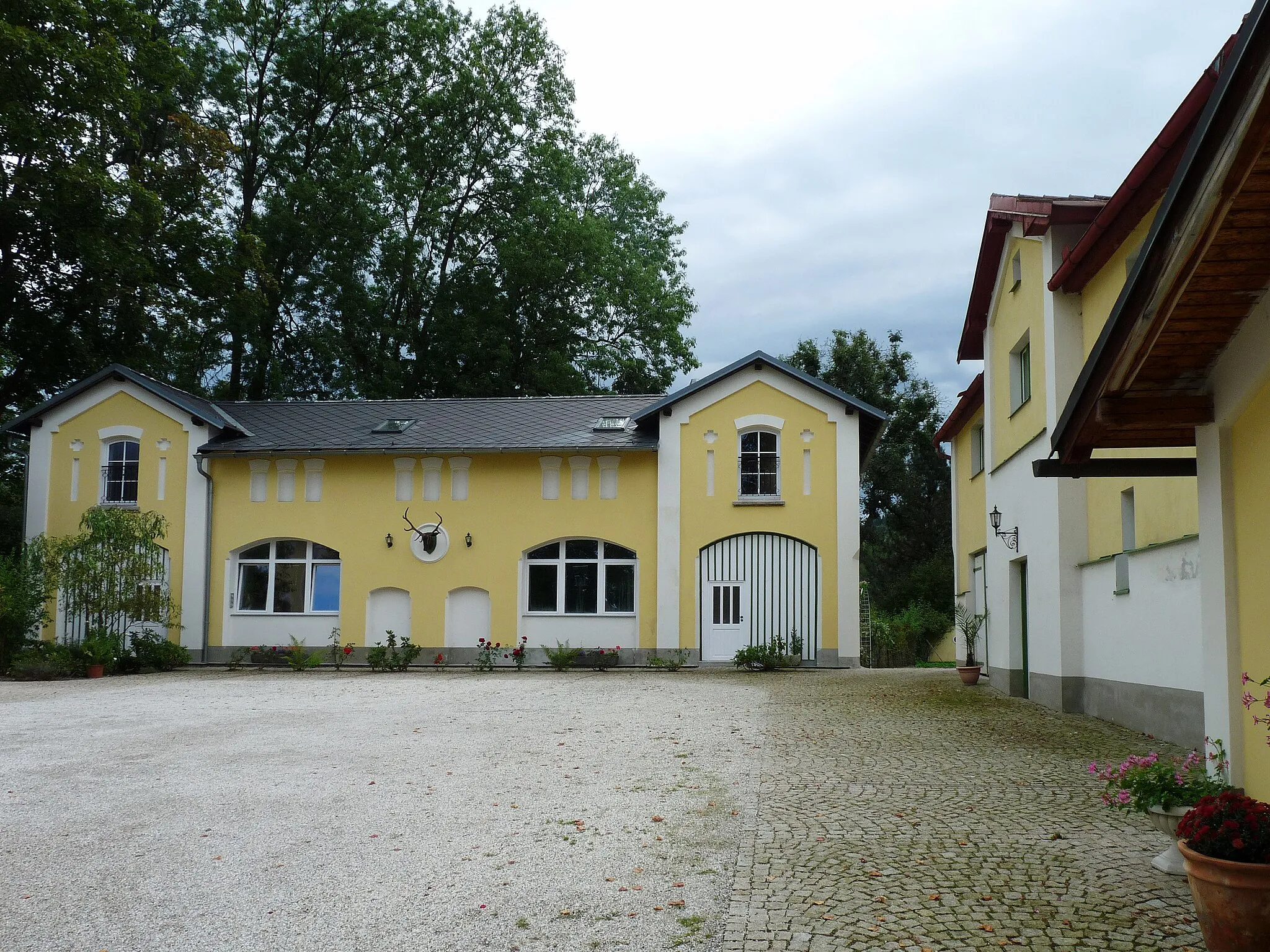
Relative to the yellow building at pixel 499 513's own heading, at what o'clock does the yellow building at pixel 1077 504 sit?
the yellow building at pixel 1077 504 is roughly at 11 o'clock from the yellow building at pixel 499 513.

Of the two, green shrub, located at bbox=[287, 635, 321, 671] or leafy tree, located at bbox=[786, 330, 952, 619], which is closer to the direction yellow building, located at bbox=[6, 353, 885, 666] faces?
the green shrub

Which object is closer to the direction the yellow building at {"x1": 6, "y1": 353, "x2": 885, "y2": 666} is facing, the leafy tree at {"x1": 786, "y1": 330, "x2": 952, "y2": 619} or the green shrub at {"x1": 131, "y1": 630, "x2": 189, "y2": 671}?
the green shrub

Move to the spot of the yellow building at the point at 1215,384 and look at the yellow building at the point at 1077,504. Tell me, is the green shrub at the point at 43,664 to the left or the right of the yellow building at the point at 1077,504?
left

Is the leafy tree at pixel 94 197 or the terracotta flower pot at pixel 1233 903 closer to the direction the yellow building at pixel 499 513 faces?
the terracotta flower pot

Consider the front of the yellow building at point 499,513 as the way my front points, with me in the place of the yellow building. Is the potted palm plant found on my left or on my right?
on my left

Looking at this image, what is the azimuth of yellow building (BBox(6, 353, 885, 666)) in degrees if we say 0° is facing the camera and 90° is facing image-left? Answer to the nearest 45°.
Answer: approximately 0°

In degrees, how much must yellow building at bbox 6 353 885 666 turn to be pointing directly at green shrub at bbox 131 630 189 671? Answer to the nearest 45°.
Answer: approximately 90° to its right

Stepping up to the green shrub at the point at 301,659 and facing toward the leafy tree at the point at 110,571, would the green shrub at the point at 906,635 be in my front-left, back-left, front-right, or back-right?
back-right

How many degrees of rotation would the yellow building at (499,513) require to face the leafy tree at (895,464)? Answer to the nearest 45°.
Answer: approximately 135° to its left

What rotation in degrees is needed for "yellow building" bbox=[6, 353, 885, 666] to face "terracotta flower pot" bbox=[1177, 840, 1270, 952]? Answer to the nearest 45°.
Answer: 0° — it already faces it

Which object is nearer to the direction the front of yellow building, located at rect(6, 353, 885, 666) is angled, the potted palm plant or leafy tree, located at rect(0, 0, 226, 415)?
the potted palm plant
